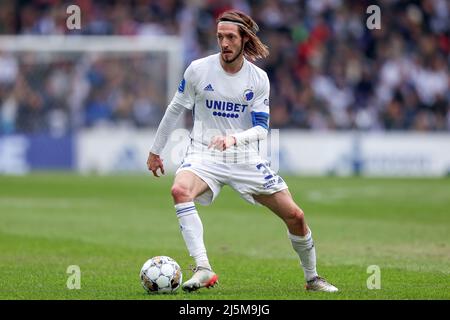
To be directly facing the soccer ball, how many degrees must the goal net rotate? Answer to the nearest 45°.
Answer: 0° — it already faces it

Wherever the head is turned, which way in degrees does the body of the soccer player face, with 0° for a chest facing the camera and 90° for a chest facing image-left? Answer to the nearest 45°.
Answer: approximately 0°

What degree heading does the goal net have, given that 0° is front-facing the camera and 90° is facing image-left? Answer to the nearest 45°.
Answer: approximately 0°

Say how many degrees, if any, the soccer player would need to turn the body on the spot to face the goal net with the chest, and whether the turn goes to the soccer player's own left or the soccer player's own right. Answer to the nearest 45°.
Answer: approximately 180°

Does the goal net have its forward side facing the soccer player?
yes

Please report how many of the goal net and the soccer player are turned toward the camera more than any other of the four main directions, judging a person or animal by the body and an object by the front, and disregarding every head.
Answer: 2
